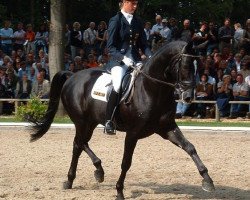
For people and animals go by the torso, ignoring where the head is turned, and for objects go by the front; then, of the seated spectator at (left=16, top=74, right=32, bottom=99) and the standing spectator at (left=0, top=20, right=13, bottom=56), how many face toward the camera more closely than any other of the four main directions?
2

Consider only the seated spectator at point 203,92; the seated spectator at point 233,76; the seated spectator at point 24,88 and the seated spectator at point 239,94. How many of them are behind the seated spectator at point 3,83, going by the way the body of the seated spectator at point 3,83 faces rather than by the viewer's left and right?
0

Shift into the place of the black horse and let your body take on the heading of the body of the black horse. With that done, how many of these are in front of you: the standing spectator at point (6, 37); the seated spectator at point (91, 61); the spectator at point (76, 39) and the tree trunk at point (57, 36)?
0

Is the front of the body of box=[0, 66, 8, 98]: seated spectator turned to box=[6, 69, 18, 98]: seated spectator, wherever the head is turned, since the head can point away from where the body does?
no

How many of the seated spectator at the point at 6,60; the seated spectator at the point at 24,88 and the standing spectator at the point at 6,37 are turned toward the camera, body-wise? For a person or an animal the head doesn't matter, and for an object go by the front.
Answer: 3

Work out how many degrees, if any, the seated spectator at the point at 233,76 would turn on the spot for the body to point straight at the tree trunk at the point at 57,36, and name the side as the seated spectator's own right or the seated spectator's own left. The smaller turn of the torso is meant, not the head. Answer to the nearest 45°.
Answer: approximately 90° to the seated spectator's own right

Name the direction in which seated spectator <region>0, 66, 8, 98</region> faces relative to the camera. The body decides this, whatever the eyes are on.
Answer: toward the camera

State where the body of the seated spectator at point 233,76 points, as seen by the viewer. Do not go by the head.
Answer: toward the camera

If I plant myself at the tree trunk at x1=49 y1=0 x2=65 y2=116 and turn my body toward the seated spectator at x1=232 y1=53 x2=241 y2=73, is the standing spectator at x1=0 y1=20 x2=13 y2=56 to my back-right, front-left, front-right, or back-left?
back-left

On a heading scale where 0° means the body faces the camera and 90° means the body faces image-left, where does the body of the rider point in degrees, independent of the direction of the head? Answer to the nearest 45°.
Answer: approximately 315°

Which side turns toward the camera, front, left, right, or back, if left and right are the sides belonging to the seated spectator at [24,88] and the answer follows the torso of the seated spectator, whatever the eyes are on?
front

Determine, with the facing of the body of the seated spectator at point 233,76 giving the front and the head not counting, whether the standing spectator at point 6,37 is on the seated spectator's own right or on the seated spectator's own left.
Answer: on the seated spectator's own right

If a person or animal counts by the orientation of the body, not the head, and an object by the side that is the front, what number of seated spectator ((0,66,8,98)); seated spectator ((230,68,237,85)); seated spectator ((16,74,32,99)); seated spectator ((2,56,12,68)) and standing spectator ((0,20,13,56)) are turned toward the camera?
5
